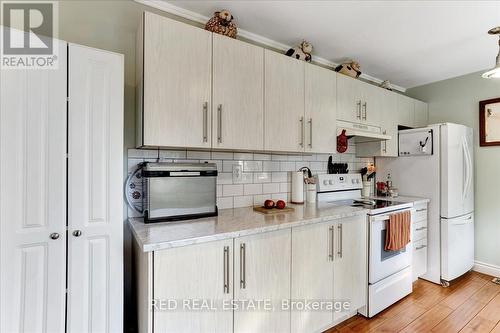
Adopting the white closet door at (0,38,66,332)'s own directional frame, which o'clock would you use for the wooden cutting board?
The wooden cutting board is roughly at 9 o'clock from the white closet door.

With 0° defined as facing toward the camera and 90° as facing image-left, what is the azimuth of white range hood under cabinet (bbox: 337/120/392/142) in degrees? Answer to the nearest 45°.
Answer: approximately 315°

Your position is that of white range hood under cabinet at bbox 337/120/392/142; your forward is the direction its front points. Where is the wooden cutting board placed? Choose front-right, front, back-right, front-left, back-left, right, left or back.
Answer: right

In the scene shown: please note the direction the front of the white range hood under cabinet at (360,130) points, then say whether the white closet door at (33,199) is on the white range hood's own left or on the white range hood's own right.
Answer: on the white range hood's own right

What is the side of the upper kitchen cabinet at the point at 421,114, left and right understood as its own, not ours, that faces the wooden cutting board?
right

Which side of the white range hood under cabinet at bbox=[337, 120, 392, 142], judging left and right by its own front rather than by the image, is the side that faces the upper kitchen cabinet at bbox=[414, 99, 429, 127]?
left

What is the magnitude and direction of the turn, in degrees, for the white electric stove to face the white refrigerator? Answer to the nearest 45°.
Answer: approximately 90° to its left

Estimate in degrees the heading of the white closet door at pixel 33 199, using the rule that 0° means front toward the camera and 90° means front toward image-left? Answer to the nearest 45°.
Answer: approximately 0°

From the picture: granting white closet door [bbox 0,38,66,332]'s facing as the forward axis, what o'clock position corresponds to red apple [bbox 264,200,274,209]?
The red apple is roughly at 9 o'clock from the white closet door.

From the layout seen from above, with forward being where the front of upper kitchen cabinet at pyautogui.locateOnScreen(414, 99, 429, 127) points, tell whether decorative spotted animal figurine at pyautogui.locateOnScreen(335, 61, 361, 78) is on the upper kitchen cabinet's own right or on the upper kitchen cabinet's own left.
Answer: on the upper kitchen cabinet's own right
